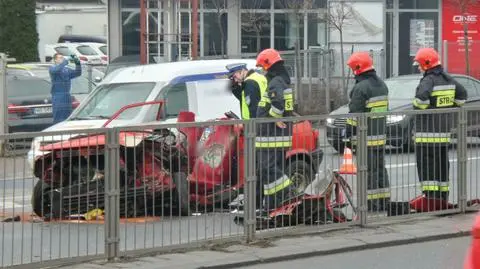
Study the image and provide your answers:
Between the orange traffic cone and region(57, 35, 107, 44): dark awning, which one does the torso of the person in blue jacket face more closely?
the orange traffic cone

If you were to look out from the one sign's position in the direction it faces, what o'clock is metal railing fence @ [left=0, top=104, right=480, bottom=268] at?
The metal railing fence is roughly at 12 o'clock from the one sign.

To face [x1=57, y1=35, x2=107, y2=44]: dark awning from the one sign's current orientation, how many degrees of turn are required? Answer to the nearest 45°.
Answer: approximately 135° to its right

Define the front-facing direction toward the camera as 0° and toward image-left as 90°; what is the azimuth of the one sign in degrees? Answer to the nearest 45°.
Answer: approximately 0°
